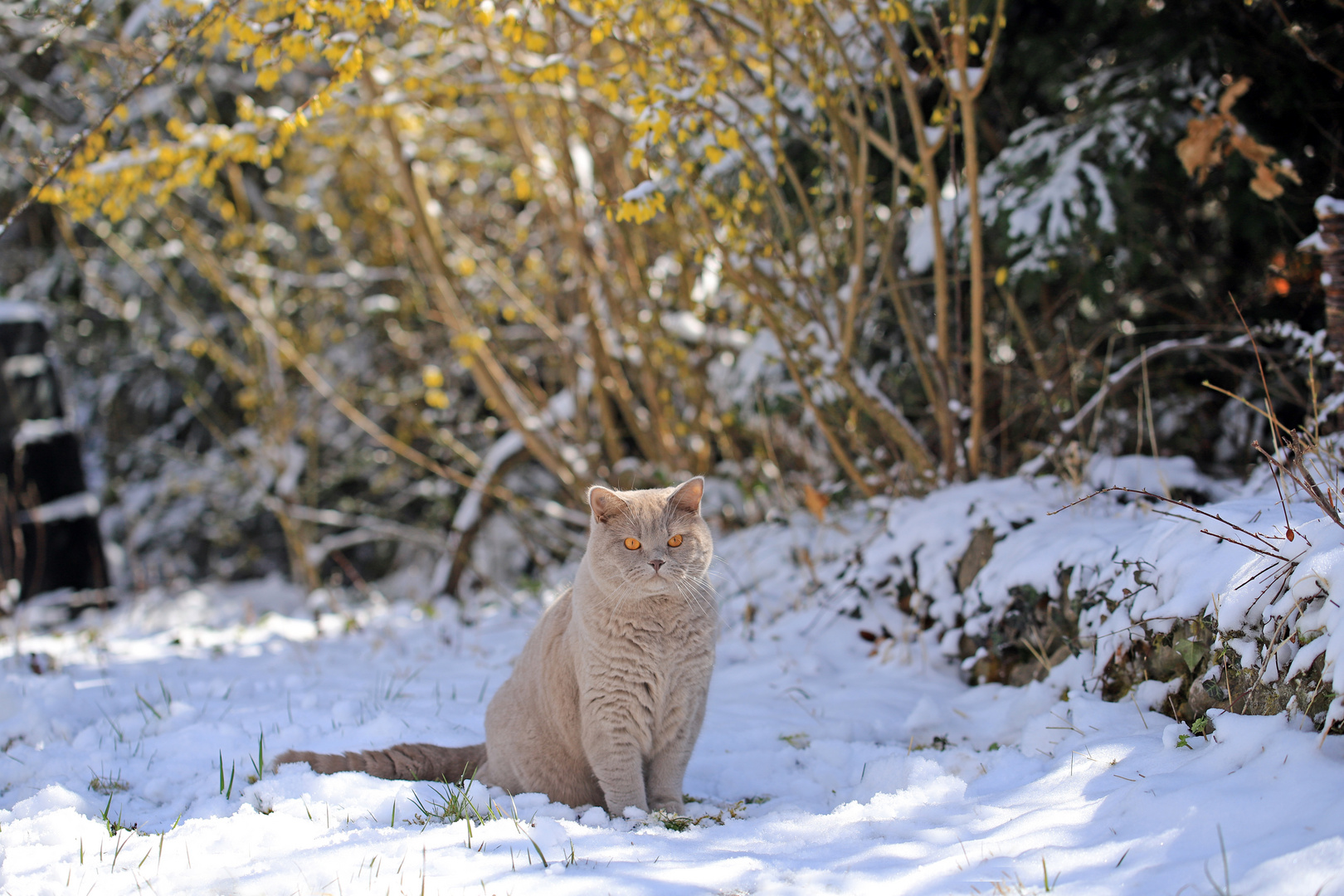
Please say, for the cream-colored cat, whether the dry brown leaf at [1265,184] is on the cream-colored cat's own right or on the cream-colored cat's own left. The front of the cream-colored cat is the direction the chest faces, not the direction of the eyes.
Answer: on the cream-colored cat's own left

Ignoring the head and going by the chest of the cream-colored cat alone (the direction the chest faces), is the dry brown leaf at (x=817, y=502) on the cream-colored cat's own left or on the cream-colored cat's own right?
on the cream-colored cat's own left

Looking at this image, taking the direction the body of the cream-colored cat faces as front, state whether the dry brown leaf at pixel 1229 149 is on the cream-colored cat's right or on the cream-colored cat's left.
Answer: on the cream-colored cat's left

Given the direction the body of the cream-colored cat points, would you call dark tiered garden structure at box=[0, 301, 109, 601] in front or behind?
behind
